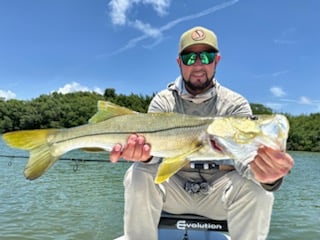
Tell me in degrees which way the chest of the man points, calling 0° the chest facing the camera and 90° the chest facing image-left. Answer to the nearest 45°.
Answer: approximately 0°

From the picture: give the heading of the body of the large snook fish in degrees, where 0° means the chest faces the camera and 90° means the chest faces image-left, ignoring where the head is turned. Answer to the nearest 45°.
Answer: approximately 270°
